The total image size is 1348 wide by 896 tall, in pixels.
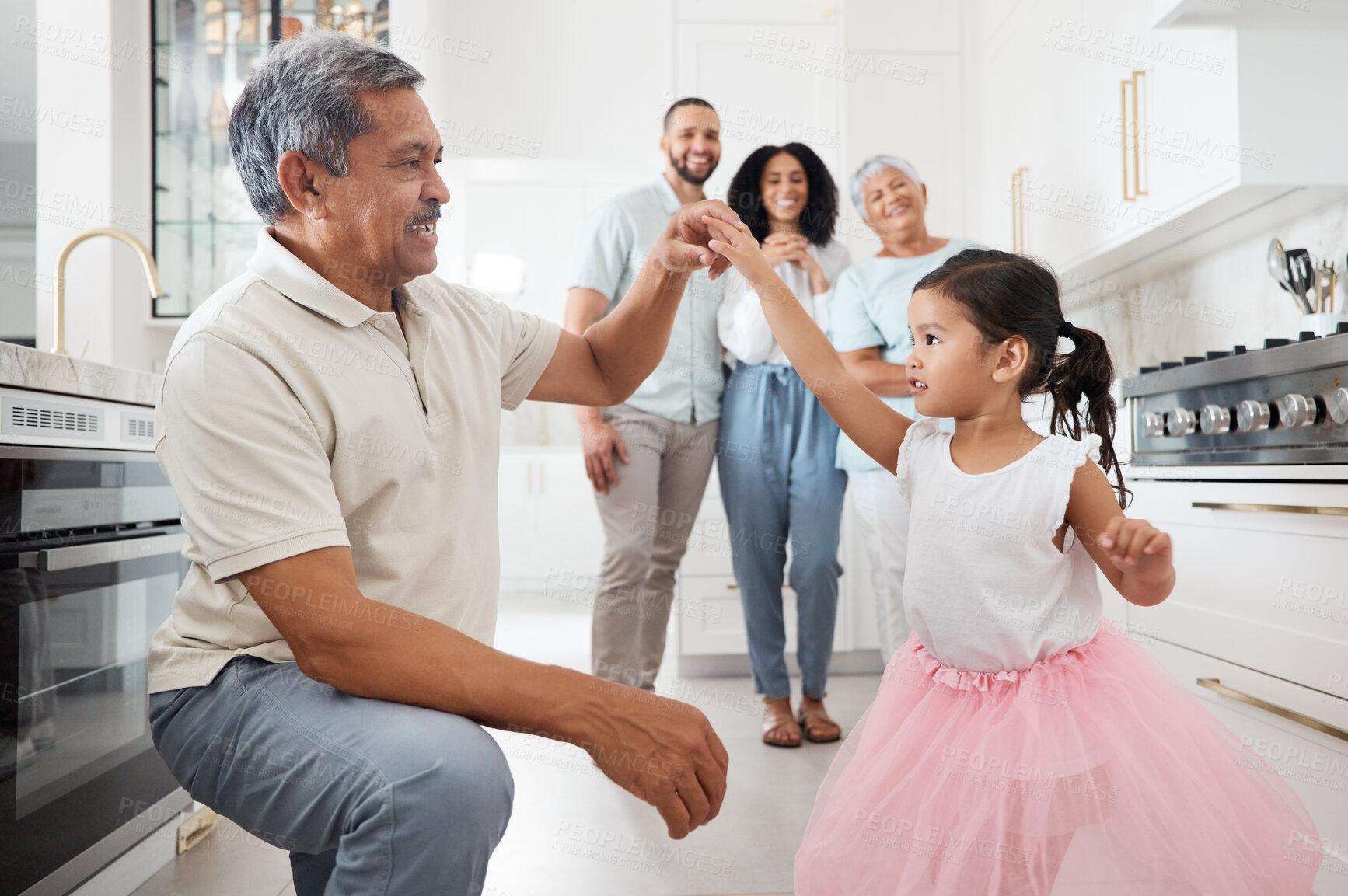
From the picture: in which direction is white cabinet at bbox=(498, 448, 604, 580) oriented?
toward the camera

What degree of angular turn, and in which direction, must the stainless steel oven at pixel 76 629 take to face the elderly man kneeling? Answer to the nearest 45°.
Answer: approximately 45° to its right

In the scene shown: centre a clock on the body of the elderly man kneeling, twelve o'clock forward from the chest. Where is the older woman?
The older woman is roughly at 9 o'clock from the elderly man kneeling.

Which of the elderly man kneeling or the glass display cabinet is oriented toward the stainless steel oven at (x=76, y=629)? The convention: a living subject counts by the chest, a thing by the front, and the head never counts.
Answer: the glass display cabinet

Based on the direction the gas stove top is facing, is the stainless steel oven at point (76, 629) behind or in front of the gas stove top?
in front

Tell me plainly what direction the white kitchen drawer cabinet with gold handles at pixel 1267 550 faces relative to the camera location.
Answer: facing the viewer and to the left of the viewer

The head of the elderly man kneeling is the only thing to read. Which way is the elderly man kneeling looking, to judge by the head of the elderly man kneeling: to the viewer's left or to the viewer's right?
to the viewer's right

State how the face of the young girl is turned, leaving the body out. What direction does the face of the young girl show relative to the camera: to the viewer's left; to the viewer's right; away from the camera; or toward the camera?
to the viewer's left

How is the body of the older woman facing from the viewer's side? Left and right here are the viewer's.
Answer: facing the viewer

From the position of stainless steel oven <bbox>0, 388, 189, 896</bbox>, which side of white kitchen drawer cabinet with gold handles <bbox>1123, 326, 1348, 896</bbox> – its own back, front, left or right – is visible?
front

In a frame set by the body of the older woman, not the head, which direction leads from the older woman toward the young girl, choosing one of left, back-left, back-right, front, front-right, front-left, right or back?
front

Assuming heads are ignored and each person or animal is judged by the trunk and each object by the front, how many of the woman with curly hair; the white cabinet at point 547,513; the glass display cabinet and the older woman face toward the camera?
4

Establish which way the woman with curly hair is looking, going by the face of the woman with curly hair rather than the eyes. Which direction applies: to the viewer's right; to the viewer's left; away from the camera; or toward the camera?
toward the camera

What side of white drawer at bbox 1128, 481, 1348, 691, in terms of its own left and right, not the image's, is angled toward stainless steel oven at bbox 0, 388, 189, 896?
front

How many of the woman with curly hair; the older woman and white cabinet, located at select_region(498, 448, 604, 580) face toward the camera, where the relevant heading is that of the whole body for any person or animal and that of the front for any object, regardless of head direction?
3

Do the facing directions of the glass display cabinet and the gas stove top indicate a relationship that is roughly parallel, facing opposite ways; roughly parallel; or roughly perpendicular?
roughly perpendicular

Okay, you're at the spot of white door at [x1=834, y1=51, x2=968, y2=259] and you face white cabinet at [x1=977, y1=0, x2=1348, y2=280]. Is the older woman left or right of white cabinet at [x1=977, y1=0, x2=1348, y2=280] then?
right
